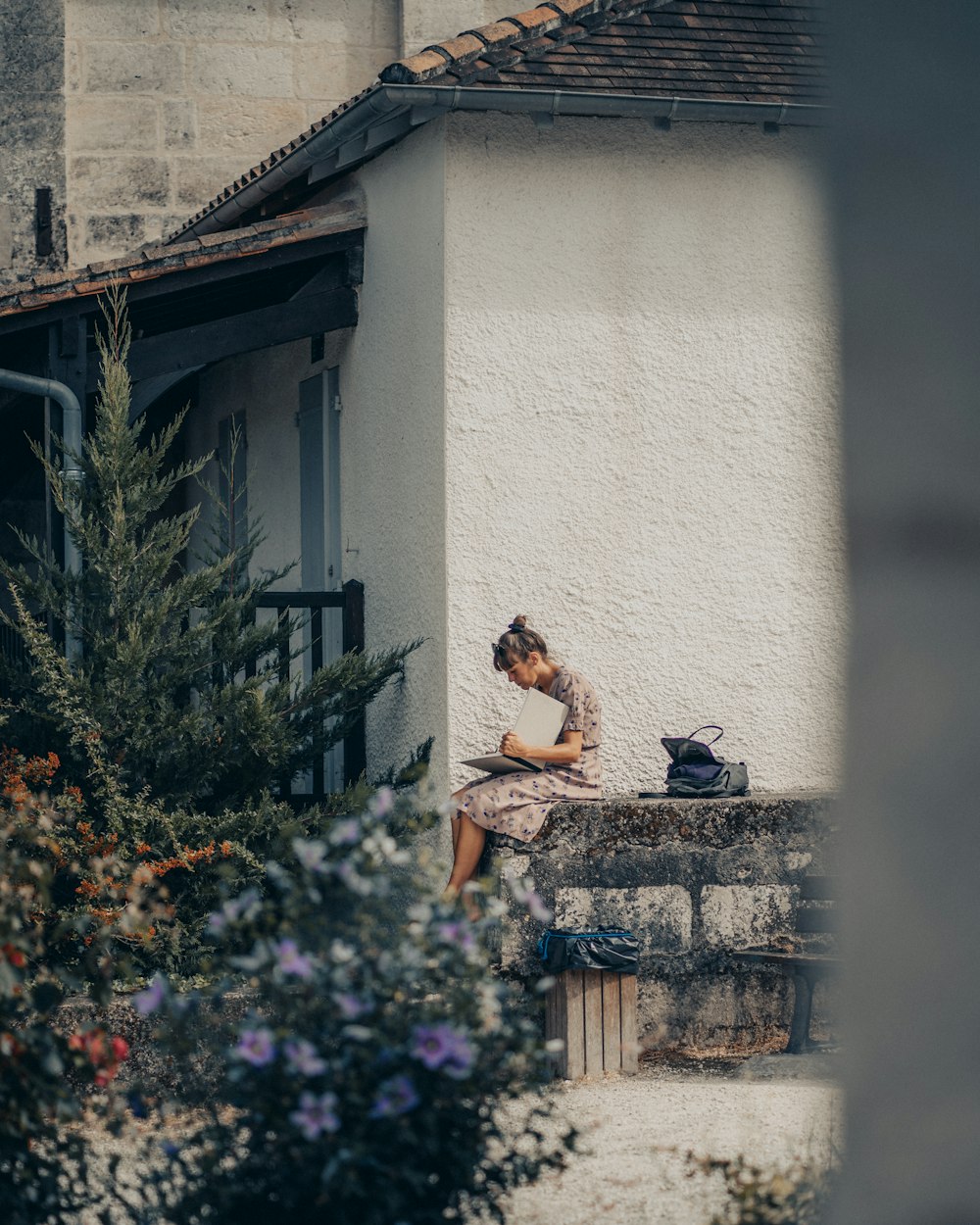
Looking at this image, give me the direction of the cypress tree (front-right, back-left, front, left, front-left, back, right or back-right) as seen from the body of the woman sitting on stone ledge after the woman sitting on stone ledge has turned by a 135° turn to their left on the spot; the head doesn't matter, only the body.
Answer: back-right

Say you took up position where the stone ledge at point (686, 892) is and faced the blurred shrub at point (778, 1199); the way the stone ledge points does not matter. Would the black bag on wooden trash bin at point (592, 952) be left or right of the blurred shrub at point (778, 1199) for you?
right

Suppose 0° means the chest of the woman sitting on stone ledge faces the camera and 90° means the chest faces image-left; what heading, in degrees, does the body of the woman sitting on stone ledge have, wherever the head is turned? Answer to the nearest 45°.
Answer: approximately 90°

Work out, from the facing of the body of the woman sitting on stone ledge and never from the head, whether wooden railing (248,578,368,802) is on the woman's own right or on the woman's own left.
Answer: on the woman's own right

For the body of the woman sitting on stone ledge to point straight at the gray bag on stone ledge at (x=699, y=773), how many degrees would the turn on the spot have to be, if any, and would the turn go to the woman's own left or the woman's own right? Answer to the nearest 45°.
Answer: approximately 180°

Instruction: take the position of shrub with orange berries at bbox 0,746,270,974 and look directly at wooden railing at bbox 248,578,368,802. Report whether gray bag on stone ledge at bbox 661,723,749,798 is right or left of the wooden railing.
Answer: right

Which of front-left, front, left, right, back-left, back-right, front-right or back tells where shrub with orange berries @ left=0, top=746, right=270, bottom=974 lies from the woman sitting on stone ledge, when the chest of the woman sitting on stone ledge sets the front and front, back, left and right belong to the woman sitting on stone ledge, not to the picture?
front

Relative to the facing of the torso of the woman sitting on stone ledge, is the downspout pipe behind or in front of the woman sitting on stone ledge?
in front
